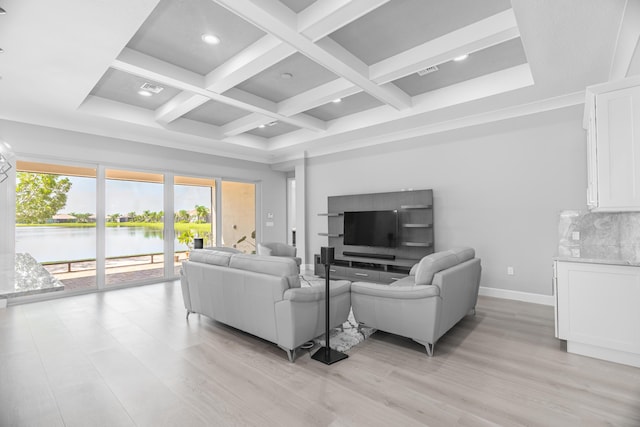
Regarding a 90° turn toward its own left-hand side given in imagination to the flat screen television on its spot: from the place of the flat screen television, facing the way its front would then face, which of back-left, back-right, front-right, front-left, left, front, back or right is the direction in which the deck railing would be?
back-right

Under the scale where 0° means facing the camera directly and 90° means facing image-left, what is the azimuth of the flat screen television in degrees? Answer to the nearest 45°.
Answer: approximately 45°

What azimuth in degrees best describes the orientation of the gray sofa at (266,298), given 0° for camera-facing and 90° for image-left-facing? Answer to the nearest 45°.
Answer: approximately 225°

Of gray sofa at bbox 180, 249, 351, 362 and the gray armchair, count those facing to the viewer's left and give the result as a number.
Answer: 0

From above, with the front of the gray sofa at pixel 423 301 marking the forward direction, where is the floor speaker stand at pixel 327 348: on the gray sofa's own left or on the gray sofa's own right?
on the gray sofa's own left

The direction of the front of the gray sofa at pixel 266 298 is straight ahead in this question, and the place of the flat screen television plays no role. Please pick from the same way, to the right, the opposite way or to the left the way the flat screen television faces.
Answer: the opposite way

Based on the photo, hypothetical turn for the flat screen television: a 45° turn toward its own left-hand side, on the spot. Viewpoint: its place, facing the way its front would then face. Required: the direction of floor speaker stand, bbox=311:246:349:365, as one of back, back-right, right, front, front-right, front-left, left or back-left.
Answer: front

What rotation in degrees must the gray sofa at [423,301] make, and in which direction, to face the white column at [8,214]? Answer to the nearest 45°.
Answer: approximately 45° to its left

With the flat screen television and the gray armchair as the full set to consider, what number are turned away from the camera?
0

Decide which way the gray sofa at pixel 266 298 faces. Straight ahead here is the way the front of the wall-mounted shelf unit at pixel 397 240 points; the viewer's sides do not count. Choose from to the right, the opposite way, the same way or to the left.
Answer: the opposite way

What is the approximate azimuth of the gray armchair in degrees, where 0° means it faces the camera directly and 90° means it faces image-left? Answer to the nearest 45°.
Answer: approximately 315°

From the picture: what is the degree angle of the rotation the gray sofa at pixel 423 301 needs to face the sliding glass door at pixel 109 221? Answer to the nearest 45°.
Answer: approximately 45° to its left

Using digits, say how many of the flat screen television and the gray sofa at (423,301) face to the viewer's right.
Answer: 0

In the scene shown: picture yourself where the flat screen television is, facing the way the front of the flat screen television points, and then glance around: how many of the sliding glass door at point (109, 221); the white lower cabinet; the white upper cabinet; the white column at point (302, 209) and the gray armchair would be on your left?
2

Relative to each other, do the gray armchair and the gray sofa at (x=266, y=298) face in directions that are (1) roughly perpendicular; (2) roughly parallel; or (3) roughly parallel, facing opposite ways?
roughly perpendicular

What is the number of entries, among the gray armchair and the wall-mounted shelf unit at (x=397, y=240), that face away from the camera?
0

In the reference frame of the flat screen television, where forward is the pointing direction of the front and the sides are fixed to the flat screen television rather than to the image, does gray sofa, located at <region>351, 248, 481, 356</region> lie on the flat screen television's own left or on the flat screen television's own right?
on the flat screen television's own left

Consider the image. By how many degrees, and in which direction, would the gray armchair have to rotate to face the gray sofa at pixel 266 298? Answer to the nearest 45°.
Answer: approximately 45° to its right
